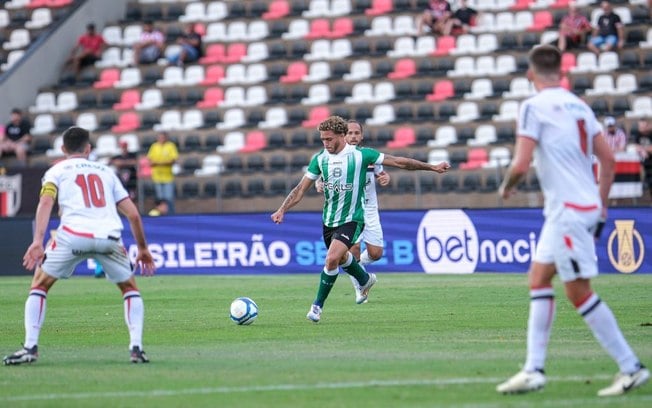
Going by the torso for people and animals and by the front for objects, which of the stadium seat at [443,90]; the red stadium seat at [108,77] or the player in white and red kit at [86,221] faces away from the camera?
the player in white and red kit

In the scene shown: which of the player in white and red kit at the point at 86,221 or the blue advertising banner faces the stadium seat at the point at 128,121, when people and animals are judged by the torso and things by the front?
the player in white and red kit

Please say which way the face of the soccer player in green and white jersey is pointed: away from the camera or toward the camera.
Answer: toward the camera

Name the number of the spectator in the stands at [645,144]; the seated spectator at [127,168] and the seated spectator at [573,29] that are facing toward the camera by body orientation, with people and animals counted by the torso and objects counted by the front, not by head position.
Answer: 3

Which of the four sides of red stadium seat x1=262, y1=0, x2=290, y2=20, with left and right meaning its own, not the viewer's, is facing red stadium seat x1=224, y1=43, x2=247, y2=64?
front

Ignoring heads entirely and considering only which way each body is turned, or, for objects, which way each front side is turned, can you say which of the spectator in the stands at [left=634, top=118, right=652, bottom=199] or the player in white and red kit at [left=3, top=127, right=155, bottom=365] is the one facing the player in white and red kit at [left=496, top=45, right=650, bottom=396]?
the spectator in the stands

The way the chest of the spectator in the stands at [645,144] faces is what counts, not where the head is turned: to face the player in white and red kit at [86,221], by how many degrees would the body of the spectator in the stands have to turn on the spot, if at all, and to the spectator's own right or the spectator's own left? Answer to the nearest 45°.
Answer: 0° — they already face them

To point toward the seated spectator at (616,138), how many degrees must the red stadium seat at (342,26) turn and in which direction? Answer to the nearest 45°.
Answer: approximately 90° to its left

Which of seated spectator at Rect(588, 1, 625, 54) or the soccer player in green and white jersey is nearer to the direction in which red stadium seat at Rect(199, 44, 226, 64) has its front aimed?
the soccer player in green and white jersey

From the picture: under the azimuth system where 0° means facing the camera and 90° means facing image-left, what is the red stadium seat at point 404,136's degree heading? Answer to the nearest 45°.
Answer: approximately 45°

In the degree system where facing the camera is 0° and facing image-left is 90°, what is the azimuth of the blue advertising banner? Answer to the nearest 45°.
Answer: approximately 0°

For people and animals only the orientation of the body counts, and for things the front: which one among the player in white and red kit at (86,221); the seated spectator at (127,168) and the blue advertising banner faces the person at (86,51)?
the player in white and red kit

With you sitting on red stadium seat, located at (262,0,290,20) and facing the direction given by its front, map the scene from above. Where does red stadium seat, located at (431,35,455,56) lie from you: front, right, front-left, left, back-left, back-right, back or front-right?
left

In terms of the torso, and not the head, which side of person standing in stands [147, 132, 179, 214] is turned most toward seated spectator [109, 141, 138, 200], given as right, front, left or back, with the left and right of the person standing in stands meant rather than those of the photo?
right

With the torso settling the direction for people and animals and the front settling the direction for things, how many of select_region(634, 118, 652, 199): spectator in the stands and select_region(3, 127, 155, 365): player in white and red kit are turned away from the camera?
1

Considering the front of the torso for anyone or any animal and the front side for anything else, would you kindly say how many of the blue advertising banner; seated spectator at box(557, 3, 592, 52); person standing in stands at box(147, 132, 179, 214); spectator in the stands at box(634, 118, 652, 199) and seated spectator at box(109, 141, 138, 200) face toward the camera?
5

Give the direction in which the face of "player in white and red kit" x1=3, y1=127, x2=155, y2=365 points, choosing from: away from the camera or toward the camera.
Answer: away from the camera

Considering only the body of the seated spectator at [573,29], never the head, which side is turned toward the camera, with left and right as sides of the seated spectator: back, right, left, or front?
front

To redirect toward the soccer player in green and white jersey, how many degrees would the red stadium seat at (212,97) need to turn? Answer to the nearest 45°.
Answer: approximately 45° to its left
